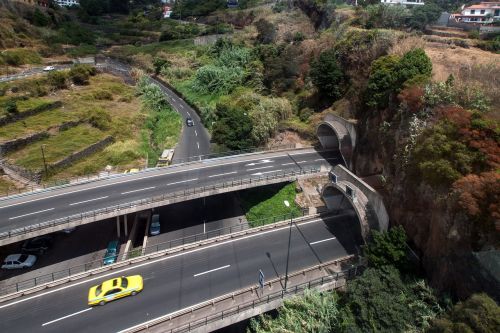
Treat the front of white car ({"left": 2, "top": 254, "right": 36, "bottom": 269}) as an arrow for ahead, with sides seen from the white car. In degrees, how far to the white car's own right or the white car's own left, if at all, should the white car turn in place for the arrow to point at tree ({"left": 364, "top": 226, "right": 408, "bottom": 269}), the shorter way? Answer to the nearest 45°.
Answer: approximately 45° to the white car's own right

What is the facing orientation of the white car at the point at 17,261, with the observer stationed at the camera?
facing to the right of the viewer

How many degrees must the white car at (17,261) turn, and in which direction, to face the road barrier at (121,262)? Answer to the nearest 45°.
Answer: approximately 45° to its right

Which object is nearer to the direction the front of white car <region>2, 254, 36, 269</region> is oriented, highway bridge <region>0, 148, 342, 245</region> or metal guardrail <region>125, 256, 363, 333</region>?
the highway bridge

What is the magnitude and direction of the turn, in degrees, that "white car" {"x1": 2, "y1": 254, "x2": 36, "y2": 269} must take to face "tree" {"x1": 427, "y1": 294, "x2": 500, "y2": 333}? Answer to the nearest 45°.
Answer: approximately 45° to its right

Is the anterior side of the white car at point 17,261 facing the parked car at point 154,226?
yes
